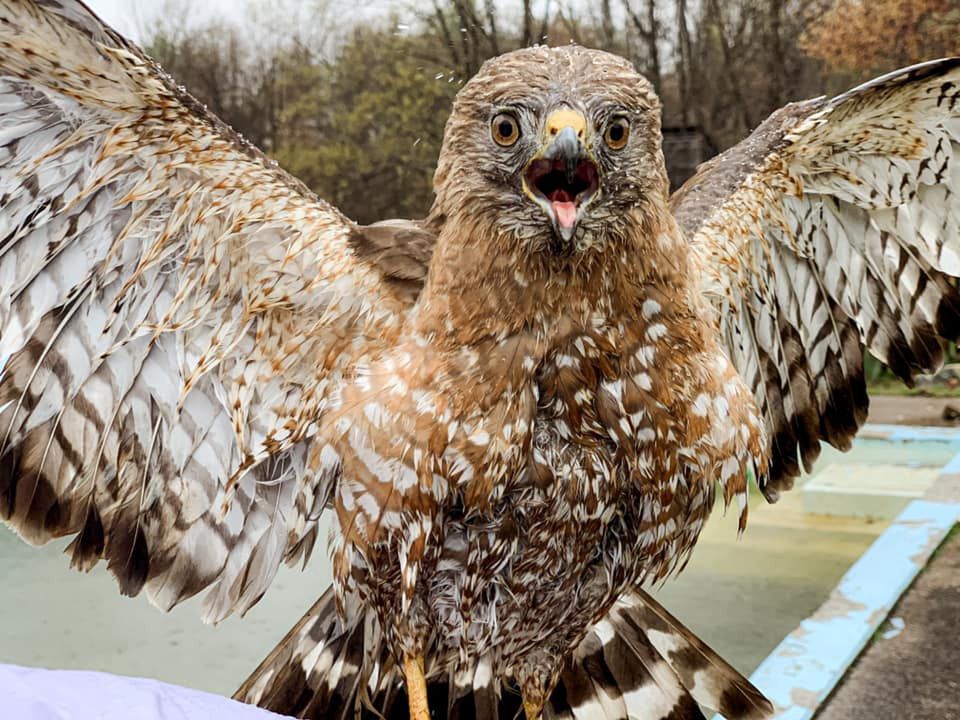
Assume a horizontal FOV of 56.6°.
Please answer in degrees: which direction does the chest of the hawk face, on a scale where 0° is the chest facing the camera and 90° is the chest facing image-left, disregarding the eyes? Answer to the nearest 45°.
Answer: approximately 0°
